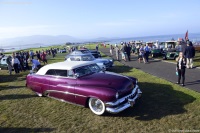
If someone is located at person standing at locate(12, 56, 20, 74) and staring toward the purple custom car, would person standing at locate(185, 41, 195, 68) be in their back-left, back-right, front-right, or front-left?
front-left

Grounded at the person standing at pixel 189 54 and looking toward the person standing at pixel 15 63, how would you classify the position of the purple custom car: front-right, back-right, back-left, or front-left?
front-left

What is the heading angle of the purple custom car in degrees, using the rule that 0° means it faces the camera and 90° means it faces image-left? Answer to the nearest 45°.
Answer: approximately 315°

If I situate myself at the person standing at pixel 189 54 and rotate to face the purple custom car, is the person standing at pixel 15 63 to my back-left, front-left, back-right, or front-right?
front-right

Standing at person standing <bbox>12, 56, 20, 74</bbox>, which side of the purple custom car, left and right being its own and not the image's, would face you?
back

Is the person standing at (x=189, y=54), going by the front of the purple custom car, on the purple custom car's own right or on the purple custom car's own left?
on the purple custom car's own left
